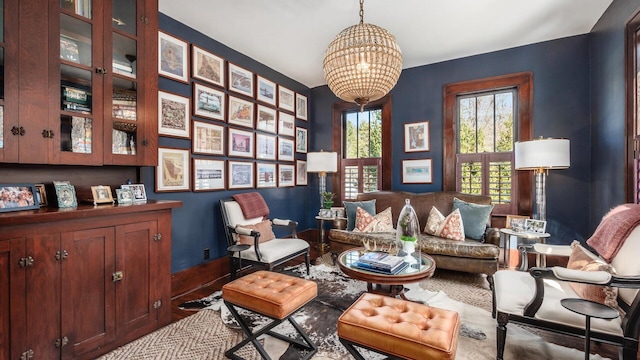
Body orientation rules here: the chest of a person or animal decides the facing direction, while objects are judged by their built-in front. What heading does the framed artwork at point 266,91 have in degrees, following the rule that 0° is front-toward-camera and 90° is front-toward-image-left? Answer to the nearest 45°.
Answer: approximately 315°

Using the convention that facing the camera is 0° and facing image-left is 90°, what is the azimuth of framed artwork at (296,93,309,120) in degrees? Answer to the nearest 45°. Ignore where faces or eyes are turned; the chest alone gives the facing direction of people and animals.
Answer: approximately 315°

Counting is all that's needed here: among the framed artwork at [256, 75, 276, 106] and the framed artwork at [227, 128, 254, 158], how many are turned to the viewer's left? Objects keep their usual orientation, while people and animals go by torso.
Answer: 0

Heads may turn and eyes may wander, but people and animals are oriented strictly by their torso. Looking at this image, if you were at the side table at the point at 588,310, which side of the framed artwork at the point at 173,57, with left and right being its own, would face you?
front

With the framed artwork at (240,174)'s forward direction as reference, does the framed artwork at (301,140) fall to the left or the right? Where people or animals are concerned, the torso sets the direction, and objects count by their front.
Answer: on its left

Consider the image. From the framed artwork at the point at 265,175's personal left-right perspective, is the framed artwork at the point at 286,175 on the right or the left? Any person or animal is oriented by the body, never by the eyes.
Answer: on its left

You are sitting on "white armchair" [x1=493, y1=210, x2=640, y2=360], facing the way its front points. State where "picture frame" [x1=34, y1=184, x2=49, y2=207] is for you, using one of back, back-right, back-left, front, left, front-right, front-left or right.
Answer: front-left

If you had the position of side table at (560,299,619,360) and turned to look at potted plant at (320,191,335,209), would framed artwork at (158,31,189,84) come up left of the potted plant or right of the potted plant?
left

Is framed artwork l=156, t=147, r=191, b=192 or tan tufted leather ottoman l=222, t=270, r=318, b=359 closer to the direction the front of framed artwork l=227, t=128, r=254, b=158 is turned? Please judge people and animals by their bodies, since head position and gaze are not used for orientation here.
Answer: the tan tufted leather ottoman

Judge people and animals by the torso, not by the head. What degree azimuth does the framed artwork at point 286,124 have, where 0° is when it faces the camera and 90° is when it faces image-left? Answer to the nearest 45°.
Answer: approximately 315°

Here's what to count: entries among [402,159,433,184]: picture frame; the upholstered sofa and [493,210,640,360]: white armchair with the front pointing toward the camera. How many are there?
2

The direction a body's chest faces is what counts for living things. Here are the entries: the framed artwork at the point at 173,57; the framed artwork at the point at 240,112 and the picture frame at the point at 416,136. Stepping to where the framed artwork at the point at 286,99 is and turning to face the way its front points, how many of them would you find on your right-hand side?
2

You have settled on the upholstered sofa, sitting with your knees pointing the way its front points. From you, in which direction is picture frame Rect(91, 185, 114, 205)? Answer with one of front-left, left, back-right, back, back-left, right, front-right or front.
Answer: front-right

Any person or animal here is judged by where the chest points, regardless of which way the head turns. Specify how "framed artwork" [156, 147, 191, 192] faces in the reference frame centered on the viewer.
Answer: facing the viewer and to the right of the viewer

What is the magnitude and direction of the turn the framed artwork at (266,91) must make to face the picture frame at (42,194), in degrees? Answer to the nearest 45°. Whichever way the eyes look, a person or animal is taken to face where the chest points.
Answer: approximately 90° to its right
